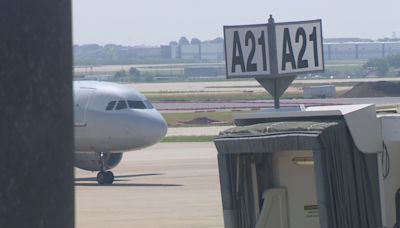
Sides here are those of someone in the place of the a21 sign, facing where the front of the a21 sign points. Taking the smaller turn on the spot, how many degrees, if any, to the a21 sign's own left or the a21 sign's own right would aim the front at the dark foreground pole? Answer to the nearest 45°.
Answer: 0° — it already faces it

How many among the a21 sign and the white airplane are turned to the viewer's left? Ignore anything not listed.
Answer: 0

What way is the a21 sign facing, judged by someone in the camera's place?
facing the viewer

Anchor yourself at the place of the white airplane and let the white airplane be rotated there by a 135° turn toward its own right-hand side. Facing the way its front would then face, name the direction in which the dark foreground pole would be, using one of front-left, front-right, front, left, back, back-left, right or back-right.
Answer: left

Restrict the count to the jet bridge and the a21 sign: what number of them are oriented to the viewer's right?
0

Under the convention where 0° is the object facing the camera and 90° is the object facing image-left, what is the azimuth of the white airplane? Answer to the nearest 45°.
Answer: approximately 315°
